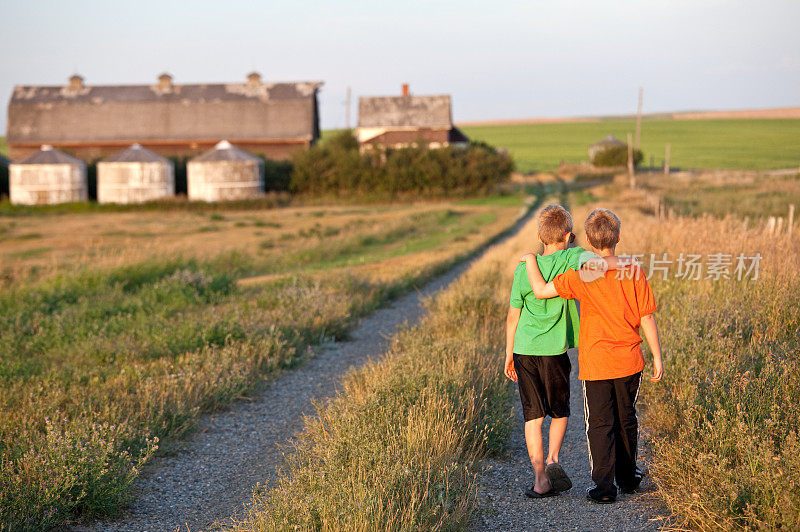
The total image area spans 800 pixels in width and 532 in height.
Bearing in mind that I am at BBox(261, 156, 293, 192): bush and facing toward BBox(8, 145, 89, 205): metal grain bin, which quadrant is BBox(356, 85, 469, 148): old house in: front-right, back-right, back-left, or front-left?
back-right

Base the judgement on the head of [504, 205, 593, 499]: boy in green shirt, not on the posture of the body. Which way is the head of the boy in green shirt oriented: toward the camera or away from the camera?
away from the camera

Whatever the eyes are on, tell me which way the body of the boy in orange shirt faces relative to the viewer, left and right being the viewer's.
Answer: facing away from the viewer

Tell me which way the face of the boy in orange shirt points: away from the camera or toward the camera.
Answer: away from the camera

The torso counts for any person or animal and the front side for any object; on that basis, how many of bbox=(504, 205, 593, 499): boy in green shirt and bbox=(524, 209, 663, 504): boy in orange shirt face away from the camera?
2

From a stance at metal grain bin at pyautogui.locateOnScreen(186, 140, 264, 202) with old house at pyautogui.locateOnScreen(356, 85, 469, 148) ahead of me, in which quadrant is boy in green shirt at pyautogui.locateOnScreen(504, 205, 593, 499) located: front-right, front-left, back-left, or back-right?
back-right

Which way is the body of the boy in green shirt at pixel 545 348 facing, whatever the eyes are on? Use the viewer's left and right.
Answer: facing away from the viewer

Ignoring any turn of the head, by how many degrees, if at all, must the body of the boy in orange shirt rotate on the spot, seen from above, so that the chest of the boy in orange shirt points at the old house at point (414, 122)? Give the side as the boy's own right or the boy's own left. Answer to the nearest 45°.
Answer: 0° — they already face it

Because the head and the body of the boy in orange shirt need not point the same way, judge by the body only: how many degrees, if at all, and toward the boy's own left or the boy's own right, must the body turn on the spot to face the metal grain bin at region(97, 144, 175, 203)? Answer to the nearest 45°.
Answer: approximately 45° to the boy's own left

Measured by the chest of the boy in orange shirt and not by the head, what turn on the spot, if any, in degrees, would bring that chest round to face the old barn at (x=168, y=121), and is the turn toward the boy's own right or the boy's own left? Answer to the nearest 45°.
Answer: approximately 45° to the boy's own left
